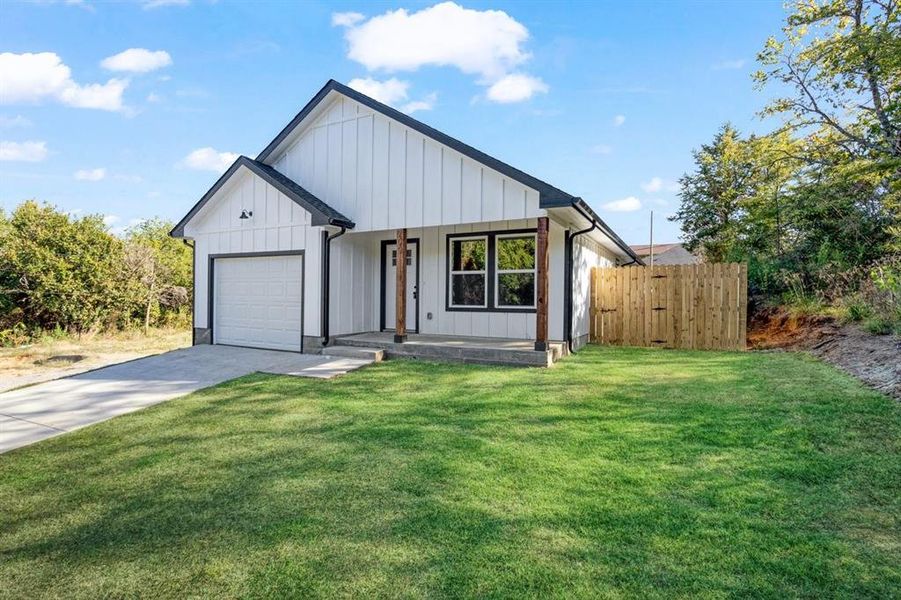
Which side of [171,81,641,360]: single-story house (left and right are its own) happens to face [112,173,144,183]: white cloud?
right

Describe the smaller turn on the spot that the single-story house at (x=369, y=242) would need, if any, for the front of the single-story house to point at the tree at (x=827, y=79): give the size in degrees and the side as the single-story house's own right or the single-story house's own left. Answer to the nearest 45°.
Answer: approximately 135° to the single-story house's own left

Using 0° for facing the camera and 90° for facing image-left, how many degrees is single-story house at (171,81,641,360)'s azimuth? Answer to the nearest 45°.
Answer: approximately 45°

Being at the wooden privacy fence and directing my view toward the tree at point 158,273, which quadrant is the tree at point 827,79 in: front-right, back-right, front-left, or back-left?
back-right

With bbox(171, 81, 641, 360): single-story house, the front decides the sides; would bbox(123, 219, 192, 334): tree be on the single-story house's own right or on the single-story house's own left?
on the single-story house's own right
